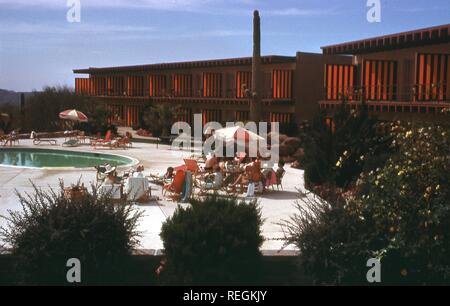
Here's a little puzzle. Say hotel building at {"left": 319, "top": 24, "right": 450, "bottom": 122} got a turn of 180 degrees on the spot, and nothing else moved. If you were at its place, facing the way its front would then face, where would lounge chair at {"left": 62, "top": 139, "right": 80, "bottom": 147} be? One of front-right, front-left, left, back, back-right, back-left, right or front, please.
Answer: back-left

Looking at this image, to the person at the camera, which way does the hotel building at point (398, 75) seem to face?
facing the viewer and to the left of the viewer

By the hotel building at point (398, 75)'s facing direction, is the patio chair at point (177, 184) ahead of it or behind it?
ahead

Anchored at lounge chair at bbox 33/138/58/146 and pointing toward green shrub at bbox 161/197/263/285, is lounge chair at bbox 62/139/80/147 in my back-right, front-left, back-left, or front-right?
front-left

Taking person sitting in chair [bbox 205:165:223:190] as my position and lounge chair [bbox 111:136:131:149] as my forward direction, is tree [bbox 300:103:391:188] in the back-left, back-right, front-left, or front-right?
back-right

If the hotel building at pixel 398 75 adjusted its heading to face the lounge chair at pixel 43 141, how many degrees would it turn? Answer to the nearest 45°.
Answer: approximately 45° to its right

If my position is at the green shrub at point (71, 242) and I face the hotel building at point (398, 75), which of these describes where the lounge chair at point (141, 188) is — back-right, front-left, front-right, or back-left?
front-left

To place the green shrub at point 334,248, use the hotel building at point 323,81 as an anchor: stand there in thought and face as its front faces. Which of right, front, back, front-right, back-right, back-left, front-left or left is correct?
front-left

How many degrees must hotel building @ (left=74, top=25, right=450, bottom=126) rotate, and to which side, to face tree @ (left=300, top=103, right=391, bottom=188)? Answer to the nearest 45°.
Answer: approximately 45° to its left

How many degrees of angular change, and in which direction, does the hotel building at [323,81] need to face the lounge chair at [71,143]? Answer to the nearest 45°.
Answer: approximately 45° to its right
